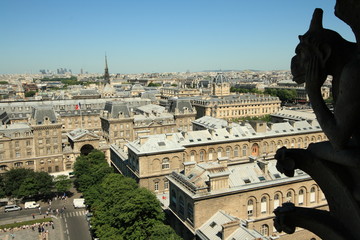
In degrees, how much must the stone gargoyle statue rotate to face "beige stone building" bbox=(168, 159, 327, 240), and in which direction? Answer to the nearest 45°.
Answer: approximately 90° to its right

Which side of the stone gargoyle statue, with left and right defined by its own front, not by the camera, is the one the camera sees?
left
